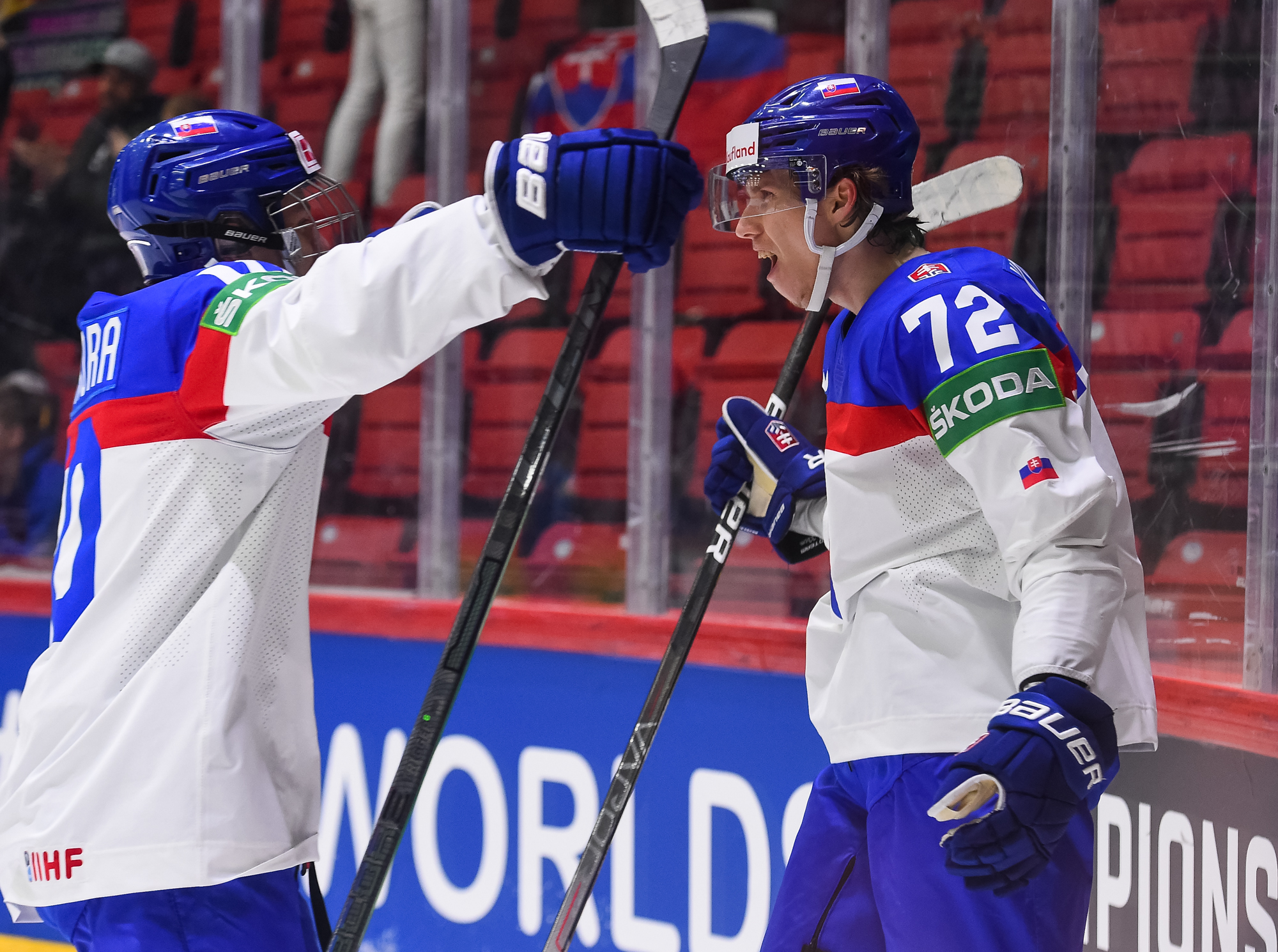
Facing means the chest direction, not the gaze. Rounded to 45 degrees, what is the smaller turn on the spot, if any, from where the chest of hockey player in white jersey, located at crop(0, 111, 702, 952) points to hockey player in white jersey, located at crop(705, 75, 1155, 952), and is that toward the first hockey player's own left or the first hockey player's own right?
0° — they already face them

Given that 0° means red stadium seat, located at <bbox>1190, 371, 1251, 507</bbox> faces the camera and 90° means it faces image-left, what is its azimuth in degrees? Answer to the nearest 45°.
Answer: approximately 0°

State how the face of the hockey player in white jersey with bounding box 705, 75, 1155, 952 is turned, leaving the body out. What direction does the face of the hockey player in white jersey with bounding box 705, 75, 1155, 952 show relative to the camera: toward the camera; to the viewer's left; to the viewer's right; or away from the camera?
to the viewer's left

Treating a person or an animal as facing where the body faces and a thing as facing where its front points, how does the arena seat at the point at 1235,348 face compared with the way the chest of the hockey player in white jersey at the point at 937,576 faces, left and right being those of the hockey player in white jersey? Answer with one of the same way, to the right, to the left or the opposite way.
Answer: to the left

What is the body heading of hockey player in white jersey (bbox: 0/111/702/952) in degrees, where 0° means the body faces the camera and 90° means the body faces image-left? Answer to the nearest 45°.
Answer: approximately 270°
